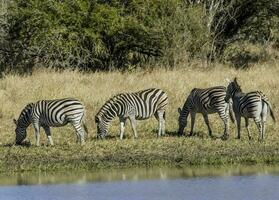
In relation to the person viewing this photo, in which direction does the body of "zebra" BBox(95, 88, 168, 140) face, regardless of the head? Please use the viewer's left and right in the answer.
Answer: facing to the left of the viewer

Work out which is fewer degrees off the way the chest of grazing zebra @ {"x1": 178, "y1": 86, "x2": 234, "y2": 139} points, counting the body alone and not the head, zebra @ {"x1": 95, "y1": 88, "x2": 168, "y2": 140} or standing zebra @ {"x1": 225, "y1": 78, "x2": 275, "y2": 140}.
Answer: the zebra

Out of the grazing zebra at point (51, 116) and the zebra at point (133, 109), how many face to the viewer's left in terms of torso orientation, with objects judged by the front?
2

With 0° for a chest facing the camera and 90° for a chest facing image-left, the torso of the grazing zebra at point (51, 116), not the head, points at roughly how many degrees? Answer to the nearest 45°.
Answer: approximately 90°

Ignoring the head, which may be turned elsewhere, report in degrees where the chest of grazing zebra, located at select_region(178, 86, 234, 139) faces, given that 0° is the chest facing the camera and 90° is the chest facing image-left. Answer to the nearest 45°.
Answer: approximately 90°

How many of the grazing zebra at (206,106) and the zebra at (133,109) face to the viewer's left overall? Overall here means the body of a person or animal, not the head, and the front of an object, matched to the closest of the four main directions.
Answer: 2

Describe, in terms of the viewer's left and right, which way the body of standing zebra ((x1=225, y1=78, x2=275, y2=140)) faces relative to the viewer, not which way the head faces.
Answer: facing away from the viewer and to the left of the viewer

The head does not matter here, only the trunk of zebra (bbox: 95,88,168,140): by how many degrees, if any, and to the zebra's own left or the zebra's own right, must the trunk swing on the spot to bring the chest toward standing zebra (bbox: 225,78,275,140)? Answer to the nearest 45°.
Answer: approximately 180°

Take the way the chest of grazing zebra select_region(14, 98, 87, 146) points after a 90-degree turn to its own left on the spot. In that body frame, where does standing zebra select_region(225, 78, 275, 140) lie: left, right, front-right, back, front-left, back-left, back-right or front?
left

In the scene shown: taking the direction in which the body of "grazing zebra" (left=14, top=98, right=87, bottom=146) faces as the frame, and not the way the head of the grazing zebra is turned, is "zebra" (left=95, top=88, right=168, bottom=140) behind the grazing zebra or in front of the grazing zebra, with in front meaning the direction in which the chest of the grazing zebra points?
behind
